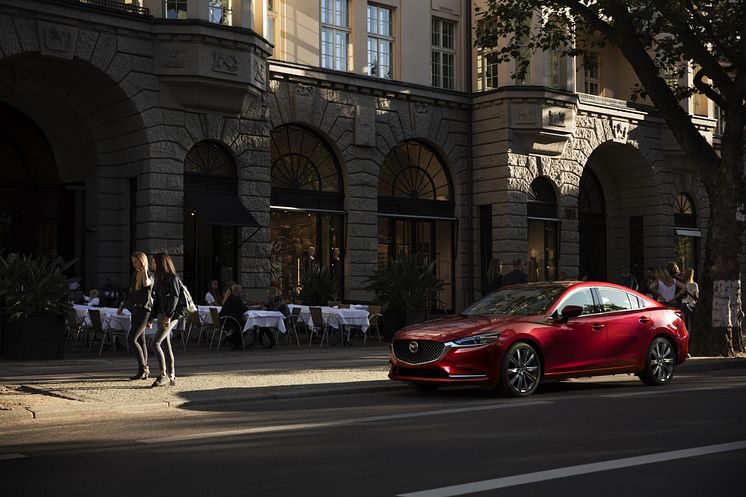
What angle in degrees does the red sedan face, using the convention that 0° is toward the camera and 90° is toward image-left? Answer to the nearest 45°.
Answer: approximately 45°

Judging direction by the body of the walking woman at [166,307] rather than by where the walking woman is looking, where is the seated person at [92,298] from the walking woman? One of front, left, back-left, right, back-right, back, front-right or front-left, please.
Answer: right

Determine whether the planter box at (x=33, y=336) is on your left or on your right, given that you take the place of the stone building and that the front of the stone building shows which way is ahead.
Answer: on your right

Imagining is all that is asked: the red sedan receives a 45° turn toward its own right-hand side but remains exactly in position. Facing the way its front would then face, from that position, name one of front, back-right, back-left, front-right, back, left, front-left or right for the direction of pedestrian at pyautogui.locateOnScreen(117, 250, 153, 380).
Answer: front

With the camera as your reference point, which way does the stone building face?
facing the viewer and to the right of the viewer

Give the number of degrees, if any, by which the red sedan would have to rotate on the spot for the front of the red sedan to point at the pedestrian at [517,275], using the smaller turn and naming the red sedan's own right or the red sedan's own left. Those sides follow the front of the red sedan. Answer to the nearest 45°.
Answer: approximately 135° to the red sedan's own right

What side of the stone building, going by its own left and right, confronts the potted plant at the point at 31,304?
right
